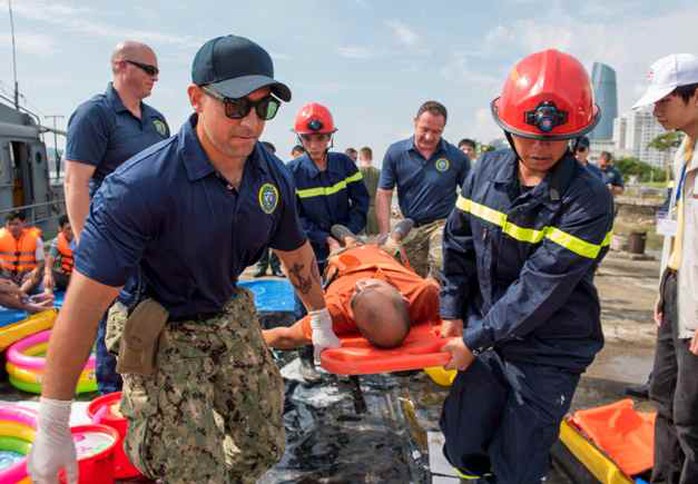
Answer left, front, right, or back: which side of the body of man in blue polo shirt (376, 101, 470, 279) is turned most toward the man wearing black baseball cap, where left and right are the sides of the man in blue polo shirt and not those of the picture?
front

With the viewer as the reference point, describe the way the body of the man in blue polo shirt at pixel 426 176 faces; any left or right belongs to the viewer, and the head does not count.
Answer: facing the viewer

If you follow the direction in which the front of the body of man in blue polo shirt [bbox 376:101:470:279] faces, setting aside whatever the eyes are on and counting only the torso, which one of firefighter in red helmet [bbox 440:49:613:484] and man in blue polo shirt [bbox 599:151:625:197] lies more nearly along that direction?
the firefighter in red helmet

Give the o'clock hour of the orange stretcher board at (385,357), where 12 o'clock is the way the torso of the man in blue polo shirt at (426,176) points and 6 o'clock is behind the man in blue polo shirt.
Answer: The orange stretcher board is roughly at 12 o'clock from the man in blue polo shirt.

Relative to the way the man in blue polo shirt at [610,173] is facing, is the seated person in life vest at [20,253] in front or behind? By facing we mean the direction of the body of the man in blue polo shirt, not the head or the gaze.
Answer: in front

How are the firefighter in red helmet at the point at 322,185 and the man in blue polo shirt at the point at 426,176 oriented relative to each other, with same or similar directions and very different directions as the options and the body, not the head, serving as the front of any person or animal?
same or similar directions

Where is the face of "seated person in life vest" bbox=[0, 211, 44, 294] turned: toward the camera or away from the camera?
toward the camera

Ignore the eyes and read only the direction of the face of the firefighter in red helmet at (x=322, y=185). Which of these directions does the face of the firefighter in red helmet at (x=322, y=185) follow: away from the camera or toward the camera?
toward the camera

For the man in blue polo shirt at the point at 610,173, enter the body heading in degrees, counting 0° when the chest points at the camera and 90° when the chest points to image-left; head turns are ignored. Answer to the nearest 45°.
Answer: approximately 45°

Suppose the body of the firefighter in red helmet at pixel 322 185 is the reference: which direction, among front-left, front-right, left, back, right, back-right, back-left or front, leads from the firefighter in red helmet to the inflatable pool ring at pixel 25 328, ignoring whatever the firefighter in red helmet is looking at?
right

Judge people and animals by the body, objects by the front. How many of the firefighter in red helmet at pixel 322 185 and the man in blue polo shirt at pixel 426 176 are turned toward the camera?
2

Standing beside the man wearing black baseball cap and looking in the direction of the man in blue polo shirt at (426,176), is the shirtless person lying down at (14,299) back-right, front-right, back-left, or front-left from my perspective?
front-left

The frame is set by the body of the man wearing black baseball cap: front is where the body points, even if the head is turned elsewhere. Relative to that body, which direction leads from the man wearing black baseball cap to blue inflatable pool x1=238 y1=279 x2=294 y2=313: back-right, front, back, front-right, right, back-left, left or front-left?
back-left

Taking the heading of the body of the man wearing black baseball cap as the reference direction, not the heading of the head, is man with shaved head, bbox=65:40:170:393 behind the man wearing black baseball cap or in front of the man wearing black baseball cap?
behind

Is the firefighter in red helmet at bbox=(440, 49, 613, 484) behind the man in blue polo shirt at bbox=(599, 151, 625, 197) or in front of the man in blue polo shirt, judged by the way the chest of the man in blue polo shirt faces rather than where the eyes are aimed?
in front
